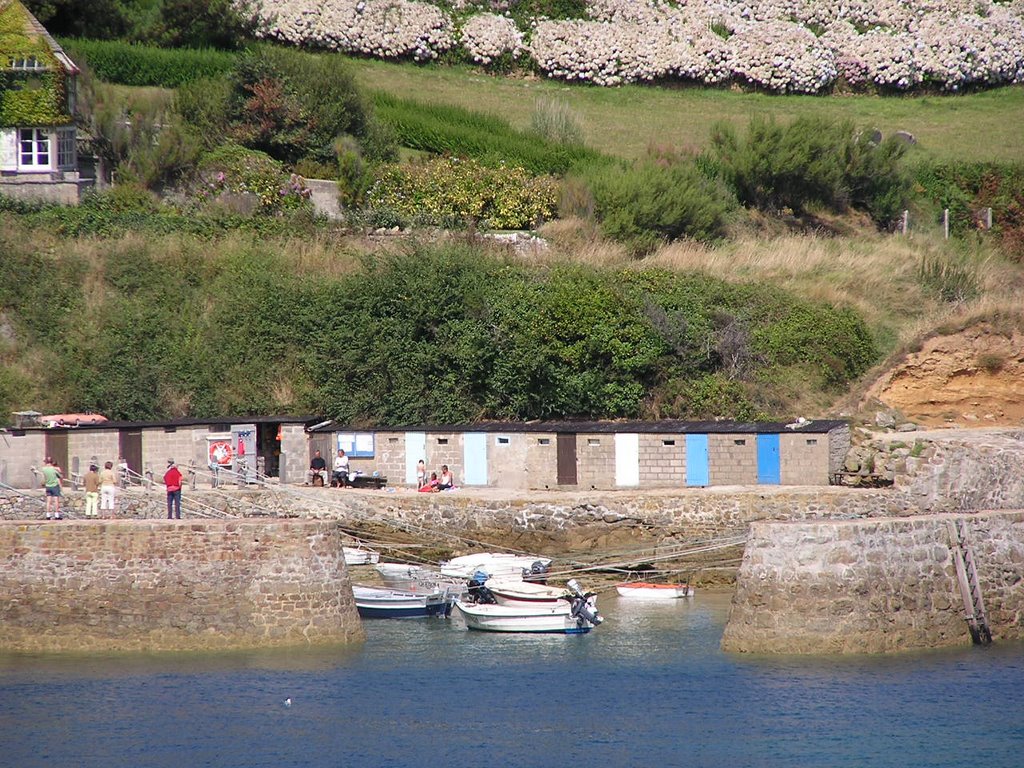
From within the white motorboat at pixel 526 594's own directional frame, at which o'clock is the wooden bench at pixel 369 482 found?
The wooden bench is roughly at 2 o'clock from the white motorboat.

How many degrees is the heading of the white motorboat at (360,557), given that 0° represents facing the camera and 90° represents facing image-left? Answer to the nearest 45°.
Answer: approximately 90°

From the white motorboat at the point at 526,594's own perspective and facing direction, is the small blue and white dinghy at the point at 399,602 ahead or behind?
ahead

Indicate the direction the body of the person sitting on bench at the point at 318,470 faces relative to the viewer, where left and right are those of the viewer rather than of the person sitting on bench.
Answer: facing the viewer

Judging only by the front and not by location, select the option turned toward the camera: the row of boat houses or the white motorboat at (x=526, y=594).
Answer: the row of boat houses

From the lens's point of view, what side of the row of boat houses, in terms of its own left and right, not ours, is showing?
front

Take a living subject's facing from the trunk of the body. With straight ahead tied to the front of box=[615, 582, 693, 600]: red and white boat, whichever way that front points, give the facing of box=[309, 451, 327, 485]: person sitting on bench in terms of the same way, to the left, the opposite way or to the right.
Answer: to the left

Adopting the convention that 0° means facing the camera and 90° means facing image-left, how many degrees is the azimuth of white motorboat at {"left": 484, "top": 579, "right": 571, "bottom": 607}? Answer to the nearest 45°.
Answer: approximately 90°

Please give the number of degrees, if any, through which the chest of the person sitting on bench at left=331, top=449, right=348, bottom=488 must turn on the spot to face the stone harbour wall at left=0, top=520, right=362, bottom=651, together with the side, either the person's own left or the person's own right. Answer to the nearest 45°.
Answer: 0° — they already face it

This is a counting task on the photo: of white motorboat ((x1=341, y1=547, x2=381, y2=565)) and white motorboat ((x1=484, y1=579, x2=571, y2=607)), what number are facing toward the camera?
0

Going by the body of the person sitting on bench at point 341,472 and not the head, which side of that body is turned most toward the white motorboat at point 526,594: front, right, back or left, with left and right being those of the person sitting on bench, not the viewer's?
front

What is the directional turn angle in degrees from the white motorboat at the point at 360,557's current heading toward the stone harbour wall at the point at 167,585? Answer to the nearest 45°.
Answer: approximately 45° to its left

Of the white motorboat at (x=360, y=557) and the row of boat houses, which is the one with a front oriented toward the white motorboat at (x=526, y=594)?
the row of boat houses

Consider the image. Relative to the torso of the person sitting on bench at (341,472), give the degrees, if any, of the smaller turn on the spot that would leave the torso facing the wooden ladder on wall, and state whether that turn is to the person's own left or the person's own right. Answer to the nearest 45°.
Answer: approximately 45° to the person's own left

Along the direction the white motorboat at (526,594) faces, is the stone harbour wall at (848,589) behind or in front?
behind
